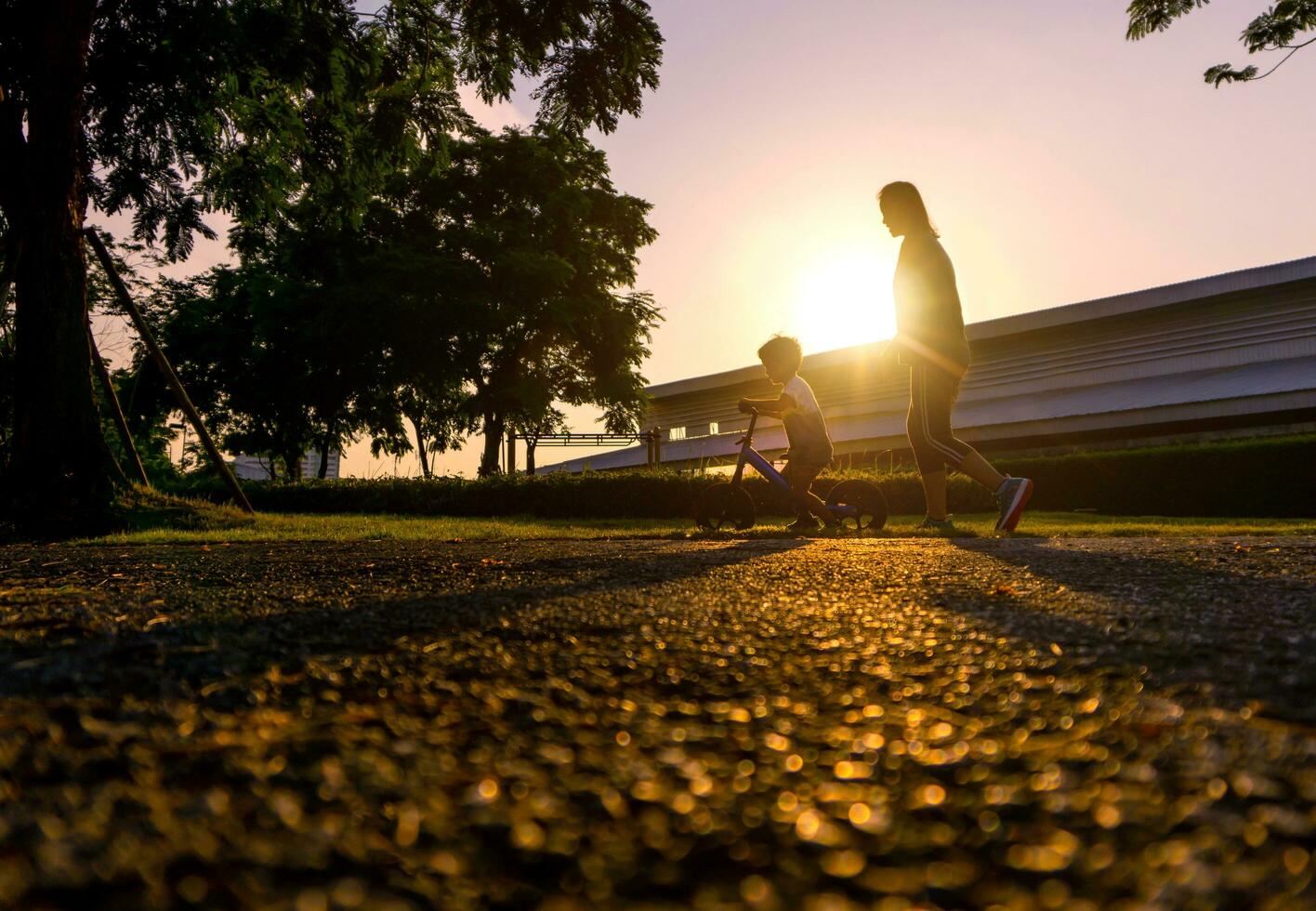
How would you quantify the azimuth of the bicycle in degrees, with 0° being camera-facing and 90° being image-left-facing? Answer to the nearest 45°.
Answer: approximately 90°

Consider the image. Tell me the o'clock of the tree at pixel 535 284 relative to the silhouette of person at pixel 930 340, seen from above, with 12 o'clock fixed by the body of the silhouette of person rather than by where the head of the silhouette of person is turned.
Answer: The tree is roughly at 2 o'clock from the silhouette of person.

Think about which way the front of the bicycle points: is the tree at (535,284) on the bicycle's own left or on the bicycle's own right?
on the bicycle's own right

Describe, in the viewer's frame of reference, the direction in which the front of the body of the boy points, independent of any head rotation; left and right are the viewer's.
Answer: facing to the left of the viewer

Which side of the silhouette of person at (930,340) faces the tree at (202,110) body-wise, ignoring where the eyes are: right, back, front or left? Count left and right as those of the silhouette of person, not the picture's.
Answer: front

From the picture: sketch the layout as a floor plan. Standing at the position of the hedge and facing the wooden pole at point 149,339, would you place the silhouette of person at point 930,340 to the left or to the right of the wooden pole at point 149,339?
left

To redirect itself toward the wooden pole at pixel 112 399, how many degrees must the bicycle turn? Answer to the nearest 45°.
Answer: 0° — it already faces it

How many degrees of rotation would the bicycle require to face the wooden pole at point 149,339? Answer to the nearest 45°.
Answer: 0° — it already faces it

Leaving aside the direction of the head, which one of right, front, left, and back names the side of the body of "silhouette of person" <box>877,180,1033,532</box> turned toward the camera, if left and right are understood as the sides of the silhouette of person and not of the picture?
left

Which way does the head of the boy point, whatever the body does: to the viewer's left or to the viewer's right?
to the viewer's left

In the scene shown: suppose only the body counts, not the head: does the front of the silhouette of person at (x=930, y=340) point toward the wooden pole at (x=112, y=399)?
yes
